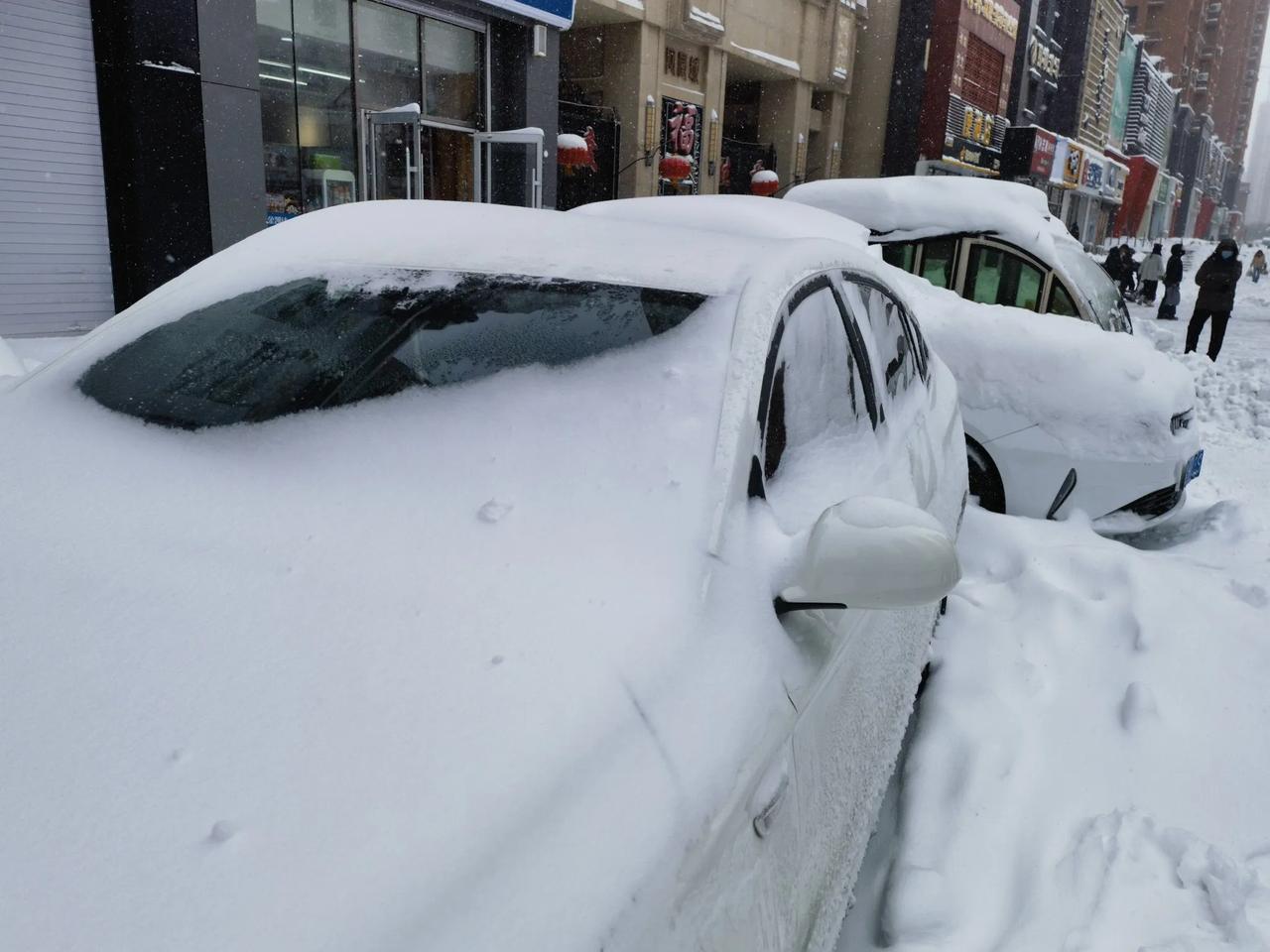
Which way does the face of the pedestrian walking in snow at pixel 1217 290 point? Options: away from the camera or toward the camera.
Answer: toward the camera

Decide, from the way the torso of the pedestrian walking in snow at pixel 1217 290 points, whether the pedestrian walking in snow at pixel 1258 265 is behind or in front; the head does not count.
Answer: behind

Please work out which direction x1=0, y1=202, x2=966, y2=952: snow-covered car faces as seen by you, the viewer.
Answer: facing the viewer and to the left of the viewer

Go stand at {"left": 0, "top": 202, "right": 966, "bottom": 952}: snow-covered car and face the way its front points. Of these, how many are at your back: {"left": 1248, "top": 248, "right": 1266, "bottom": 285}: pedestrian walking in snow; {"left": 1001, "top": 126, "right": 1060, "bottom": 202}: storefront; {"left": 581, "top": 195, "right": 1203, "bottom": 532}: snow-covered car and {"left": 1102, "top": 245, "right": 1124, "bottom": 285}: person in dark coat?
4

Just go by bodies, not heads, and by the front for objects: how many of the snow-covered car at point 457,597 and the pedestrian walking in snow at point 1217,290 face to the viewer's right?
0

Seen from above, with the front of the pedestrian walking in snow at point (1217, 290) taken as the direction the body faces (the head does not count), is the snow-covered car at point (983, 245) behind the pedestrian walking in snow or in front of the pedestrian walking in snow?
in front

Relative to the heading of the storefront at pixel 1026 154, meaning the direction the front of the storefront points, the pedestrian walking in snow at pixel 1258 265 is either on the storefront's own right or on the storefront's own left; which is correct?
on the storefront's own left

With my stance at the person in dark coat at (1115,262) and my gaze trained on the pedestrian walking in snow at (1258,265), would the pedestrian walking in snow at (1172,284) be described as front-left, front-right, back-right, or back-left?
back-right

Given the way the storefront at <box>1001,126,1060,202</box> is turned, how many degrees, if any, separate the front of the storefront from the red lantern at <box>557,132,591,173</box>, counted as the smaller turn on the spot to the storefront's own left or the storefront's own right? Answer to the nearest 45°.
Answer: approximately 45° to the storefront's own right

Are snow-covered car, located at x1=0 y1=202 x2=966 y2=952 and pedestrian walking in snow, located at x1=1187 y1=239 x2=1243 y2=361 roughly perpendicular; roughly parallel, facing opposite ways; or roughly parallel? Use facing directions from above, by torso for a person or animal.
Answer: roughly parallel

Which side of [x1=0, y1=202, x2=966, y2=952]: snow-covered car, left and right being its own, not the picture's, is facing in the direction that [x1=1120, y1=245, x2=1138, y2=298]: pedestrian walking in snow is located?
back

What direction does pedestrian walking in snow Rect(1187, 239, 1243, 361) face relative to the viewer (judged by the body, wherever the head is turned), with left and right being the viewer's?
facing the viewer

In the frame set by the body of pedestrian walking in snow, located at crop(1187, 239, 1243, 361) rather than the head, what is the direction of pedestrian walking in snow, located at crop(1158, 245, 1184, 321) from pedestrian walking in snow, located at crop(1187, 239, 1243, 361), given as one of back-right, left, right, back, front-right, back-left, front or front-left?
back

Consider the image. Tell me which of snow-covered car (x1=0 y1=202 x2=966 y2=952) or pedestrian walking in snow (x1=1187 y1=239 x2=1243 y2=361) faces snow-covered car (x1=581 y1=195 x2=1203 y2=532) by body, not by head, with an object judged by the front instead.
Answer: the pedestrian walking in snow

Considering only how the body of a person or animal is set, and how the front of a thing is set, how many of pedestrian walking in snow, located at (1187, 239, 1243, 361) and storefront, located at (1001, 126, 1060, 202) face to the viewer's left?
0

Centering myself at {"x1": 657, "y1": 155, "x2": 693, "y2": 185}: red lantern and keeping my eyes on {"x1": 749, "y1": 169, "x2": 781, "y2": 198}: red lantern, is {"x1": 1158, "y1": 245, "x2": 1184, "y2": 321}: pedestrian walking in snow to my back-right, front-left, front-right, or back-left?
front-right

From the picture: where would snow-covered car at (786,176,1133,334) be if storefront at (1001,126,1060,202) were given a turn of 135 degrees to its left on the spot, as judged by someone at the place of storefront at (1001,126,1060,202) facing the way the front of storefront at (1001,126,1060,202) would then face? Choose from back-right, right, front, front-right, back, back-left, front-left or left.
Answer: back

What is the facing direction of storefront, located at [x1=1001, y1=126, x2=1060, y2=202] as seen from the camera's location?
facing the viewer and to the right of the viewer

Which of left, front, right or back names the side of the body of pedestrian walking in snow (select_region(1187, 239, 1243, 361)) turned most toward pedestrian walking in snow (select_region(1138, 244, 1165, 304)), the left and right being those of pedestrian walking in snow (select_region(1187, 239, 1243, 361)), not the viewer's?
back
